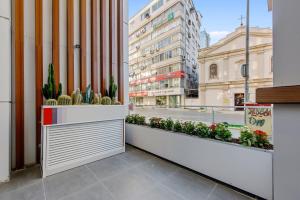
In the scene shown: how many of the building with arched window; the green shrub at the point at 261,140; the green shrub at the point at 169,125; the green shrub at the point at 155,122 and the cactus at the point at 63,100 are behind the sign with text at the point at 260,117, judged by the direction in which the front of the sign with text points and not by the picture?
1

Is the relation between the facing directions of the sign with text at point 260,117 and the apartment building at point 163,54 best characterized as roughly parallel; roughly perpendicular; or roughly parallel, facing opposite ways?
roughly parallel

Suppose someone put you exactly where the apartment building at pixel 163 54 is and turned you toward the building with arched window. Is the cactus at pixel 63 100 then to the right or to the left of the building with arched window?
right

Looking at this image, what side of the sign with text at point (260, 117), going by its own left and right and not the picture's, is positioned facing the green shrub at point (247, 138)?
front

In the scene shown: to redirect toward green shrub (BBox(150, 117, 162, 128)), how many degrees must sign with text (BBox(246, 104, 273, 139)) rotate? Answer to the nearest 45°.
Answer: approximately 45° to its right

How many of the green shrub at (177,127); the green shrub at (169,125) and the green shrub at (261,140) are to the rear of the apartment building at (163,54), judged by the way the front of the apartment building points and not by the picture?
0

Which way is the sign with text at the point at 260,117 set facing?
toward the camera

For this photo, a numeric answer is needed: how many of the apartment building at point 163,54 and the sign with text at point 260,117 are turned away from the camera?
0

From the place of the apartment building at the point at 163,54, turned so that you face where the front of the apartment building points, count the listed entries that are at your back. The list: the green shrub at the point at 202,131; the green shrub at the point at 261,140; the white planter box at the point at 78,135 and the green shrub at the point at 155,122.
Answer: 0

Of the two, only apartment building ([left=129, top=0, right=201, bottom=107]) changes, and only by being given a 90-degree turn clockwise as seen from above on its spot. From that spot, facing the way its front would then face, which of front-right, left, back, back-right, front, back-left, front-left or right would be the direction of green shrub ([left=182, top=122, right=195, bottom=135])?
back-left

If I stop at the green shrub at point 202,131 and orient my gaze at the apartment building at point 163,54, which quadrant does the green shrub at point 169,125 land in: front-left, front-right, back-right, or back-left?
front-left

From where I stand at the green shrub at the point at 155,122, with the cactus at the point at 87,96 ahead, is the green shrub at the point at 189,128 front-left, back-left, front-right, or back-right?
back-left

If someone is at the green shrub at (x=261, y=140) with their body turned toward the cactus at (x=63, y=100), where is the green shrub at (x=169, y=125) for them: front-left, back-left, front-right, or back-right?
front-right

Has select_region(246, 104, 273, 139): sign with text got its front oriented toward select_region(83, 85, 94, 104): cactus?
no

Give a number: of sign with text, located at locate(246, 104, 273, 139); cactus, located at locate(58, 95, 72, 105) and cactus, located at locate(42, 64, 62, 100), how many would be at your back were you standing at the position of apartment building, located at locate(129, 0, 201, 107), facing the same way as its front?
0
